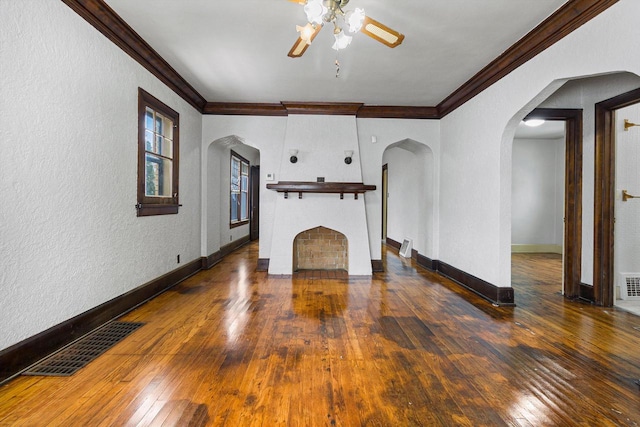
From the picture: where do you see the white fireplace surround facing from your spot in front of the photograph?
facing the viewer

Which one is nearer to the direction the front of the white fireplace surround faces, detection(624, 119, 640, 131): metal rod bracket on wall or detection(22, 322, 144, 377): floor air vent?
the floor air vent

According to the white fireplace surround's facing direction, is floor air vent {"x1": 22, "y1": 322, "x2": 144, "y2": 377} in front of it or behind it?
in front

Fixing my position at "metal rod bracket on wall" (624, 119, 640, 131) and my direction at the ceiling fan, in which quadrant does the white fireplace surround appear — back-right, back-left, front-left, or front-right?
front-right

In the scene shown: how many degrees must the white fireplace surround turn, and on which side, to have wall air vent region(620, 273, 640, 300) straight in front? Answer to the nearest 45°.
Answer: approximately 45° to its left

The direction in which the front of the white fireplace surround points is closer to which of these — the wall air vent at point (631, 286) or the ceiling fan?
the ceiling fan

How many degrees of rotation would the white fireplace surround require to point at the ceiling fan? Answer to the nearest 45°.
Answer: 0° — it already faces it

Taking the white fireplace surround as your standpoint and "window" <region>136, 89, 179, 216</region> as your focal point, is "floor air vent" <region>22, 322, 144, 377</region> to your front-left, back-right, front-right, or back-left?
front-left

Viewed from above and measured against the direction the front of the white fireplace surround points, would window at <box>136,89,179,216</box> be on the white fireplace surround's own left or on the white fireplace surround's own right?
on the white fireplace surround's own right

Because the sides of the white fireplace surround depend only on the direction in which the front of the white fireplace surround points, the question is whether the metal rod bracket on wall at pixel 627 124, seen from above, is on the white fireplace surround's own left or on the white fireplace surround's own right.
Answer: on the white fireplace surround's own left

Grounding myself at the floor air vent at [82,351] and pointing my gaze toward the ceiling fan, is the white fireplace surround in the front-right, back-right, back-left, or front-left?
front-left

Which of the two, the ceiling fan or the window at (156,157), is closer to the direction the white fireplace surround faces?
the ceiling fan

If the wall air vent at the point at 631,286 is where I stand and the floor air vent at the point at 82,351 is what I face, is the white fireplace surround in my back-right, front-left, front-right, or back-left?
front-right
